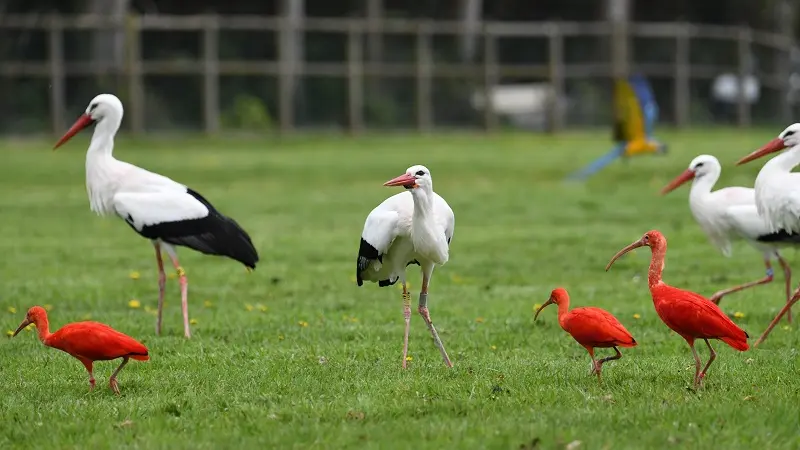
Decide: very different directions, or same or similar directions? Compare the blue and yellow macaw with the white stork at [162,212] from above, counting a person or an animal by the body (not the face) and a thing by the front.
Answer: very different directions

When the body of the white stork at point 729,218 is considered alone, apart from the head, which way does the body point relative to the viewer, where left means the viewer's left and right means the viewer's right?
facing to the left of the viewer

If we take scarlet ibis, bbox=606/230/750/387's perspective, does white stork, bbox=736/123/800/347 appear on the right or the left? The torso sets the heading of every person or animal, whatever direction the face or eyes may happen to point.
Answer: on its right

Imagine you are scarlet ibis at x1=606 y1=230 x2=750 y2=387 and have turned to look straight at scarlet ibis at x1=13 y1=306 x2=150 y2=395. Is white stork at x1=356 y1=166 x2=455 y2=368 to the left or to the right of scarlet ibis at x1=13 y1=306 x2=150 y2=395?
right

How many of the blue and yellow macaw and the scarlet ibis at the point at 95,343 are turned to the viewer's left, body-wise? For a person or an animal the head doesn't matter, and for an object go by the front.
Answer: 1

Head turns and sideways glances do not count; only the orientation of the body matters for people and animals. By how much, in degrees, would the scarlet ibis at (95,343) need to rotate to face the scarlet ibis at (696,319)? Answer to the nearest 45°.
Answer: approximately 180°

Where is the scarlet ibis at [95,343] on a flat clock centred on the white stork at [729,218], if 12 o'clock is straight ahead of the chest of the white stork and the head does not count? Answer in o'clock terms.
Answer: The scarlet ibis is roughly at 10 o'clock from the white stork.

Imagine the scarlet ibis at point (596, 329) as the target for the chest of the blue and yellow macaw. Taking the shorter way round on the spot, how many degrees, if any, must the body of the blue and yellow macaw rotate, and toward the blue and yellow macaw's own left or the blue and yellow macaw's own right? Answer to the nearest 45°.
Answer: approximately 90° to the blue and yellow macaw's own right

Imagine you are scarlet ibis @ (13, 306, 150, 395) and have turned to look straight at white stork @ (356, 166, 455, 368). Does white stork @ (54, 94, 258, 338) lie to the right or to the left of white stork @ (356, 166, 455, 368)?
left

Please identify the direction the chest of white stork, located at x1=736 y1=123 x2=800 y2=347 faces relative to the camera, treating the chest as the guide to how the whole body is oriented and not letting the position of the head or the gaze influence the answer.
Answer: to the viewer's left

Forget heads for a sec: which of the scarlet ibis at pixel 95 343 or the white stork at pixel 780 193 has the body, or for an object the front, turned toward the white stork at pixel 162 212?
the white stork at pixel 780 193

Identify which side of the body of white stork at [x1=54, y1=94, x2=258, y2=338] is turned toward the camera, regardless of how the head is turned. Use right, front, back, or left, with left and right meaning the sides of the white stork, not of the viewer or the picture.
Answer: left

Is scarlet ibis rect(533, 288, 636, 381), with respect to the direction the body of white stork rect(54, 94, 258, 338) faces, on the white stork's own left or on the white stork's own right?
on the white stork's own left

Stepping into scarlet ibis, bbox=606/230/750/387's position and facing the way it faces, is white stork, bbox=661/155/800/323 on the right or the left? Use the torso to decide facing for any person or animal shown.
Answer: on its right

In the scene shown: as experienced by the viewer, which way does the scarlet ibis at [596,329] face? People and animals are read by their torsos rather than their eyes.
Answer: facing to the left of the viewer

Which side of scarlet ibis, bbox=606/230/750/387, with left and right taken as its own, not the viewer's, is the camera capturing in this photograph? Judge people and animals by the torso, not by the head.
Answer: left
